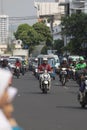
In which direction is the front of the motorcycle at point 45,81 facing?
toward the camera
